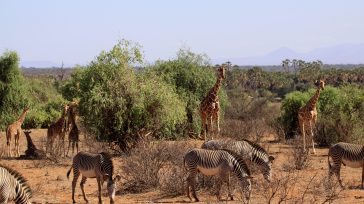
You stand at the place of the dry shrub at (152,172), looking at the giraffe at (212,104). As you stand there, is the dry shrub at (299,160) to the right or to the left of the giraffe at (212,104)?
right

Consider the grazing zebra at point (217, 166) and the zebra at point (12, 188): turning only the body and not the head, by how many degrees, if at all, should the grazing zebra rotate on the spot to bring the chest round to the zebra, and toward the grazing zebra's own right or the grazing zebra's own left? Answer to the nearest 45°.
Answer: approximately 135° to the grazing zebra's own right

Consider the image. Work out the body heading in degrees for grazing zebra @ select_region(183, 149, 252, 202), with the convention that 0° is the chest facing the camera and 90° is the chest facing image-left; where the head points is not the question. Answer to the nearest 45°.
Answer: approximately 270°

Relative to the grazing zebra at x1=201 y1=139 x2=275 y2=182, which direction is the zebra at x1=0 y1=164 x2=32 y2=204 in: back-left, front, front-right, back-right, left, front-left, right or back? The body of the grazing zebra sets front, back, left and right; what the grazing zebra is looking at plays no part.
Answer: back-right

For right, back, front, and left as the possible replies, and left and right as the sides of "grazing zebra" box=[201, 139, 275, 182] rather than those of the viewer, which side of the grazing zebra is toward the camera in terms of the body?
right

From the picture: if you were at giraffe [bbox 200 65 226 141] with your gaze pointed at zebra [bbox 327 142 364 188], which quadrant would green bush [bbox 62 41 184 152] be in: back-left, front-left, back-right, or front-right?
back-right
